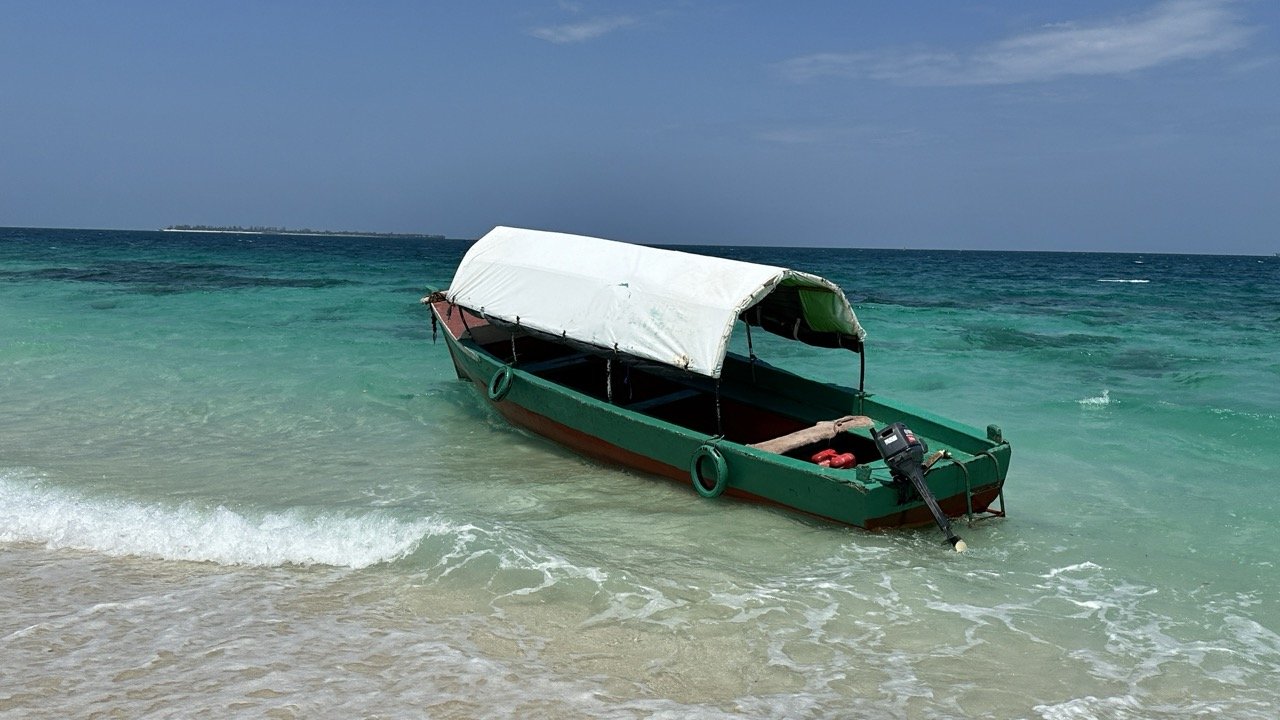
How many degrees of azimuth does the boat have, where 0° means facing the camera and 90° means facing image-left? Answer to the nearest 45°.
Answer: approximately 135°

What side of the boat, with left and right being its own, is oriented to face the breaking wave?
left

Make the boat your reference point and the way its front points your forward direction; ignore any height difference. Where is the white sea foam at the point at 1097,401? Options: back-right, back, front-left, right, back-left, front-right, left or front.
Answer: right
